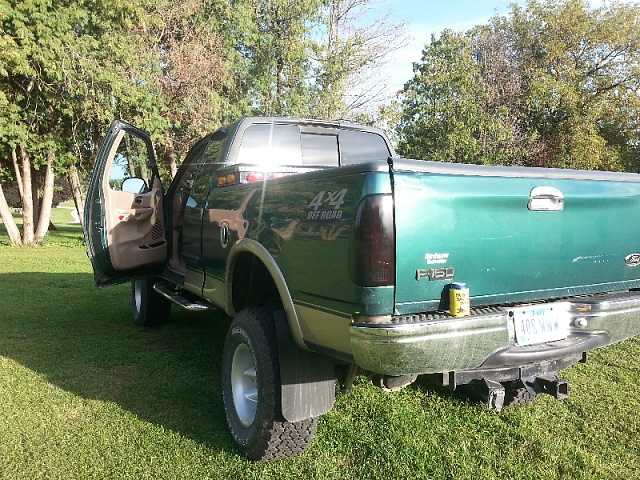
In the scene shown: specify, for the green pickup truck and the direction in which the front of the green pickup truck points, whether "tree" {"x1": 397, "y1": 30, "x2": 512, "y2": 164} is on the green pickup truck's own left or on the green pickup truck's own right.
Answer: on the green pickup truck's own right

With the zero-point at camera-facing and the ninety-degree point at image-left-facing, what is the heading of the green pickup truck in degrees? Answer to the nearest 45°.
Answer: approximately 135°
